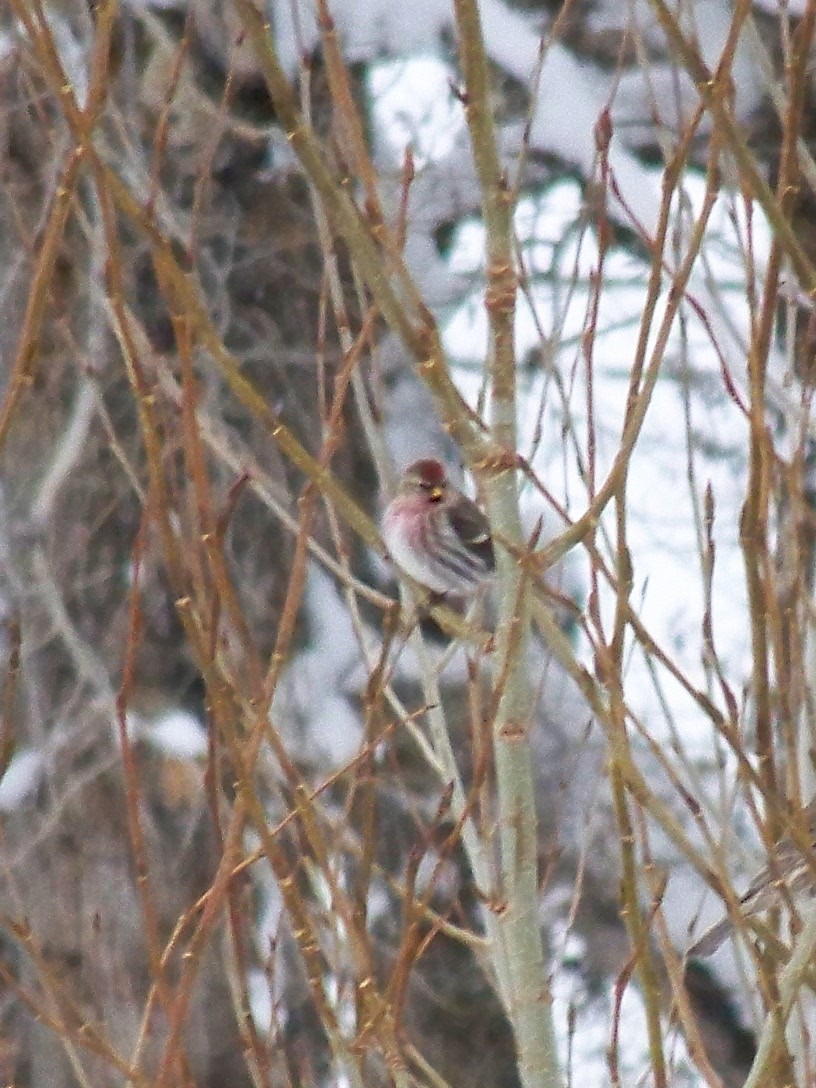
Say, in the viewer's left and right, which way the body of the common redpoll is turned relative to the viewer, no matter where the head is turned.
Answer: facing the viewer and to the left of the viewer

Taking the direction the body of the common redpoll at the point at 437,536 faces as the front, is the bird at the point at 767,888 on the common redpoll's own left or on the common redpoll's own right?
on the common redpoll's own left
